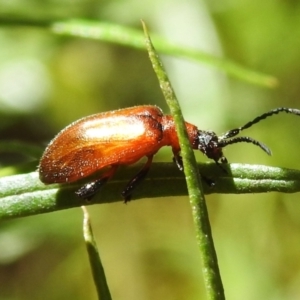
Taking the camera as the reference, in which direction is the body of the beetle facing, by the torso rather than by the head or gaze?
to the viewer's right

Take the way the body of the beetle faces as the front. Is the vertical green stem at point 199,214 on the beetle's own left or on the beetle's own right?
on the beetle's own right
